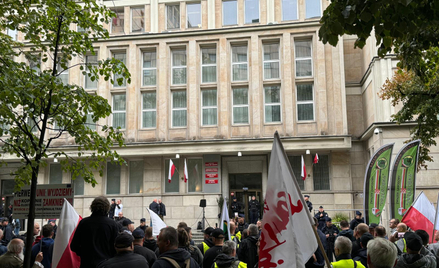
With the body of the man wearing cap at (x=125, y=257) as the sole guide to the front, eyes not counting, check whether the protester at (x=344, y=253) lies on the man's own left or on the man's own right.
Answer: on the man's own right

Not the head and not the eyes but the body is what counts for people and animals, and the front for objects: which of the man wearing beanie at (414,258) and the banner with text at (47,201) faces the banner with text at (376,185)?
the man wearing beanie

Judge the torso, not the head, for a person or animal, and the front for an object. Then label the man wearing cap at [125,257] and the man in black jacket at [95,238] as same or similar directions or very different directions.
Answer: same or similar directions

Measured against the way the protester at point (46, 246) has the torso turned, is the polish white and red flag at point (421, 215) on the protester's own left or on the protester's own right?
on the protester's own right

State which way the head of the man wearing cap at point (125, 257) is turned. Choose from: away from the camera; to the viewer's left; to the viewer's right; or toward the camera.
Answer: away from the camera

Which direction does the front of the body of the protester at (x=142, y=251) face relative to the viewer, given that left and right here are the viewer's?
facing away from the viewer

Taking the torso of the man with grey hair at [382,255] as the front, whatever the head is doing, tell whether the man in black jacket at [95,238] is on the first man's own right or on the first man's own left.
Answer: on the first man's own left

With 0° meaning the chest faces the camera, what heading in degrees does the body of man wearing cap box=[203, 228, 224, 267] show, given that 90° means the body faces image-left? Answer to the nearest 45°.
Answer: approximately 135°

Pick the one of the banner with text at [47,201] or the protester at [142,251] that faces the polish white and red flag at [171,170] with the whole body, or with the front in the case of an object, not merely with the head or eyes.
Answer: the protester

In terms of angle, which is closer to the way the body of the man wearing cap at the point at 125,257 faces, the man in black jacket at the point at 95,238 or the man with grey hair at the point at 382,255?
the man in black jacket

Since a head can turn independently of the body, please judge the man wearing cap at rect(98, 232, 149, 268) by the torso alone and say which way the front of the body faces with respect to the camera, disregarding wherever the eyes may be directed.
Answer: away from the camera

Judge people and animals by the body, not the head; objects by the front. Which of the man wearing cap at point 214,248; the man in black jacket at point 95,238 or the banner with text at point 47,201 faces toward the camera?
the banner with text

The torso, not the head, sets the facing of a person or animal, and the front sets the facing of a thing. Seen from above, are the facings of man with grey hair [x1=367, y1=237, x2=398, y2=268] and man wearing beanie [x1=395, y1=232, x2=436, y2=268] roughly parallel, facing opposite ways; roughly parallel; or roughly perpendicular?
roughly parallel

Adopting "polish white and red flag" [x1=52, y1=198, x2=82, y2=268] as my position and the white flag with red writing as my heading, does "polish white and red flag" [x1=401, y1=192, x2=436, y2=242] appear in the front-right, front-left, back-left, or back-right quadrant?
front-left

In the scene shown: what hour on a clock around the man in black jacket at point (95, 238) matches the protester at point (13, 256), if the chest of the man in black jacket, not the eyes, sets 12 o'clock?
The protester is roughly at 10 o'clock from the man in black jacket.

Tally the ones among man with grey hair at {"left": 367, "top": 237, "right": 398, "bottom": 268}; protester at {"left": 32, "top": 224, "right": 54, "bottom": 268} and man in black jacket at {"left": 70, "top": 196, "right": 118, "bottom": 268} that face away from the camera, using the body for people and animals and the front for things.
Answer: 3

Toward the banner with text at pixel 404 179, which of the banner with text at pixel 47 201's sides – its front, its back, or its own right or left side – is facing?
left

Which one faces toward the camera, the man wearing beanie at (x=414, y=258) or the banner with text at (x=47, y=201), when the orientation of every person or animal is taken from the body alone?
the banner with text

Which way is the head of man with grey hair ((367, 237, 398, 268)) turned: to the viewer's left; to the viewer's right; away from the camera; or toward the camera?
away from the camera

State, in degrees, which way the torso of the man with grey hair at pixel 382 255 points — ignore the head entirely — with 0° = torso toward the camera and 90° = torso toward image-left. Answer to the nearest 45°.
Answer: approximately 180°

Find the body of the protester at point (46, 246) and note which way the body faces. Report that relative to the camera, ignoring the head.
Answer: away from the camera
